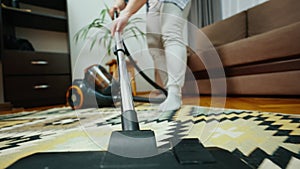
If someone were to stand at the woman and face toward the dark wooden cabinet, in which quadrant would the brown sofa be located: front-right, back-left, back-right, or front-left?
back-right

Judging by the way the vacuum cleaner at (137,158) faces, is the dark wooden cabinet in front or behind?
behind

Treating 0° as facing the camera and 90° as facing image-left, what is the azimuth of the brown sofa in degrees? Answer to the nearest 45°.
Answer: approximately 45°

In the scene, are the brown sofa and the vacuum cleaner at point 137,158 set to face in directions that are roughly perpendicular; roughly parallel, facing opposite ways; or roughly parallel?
roughly perpendicular

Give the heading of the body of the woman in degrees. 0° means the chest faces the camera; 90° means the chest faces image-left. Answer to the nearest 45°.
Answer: approximately 45°

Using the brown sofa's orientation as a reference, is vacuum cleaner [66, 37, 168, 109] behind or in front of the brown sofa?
in front

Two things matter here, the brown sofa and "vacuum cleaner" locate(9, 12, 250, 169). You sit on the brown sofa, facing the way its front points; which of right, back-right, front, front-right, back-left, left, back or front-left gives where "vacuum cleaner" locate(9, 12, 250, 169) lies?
front-left

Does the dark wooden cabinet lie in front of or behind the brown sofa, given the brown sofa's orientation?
in front

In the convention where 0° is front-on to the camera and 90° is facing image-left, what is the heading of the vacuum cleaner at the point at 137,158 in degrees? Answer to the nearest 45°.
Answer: approximately 0°
